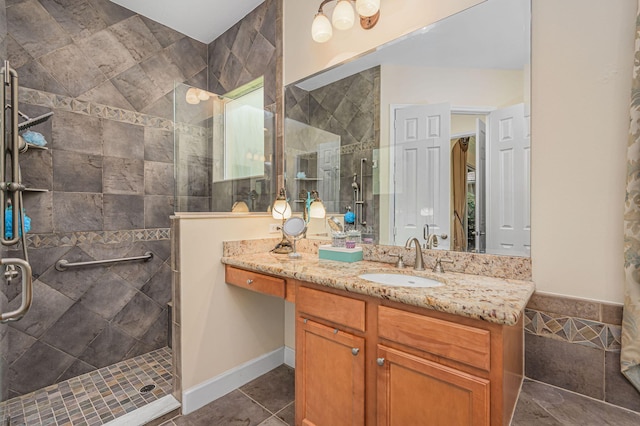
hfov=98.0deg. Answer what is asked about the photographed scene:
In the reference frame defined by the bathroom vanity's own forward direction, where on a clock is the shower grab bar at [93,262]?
The shower grab bar is roughly at 2 o'clock from the bathroom vanity.

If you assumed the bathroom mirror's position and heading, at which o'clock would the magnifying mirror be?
The magnifying mirror is roughly at 2 o'clock from the bathroom mirror.

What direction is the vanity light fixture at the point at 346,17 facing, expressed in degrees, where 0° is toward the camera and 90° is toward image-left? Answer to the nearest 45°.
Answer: approximately 45°
